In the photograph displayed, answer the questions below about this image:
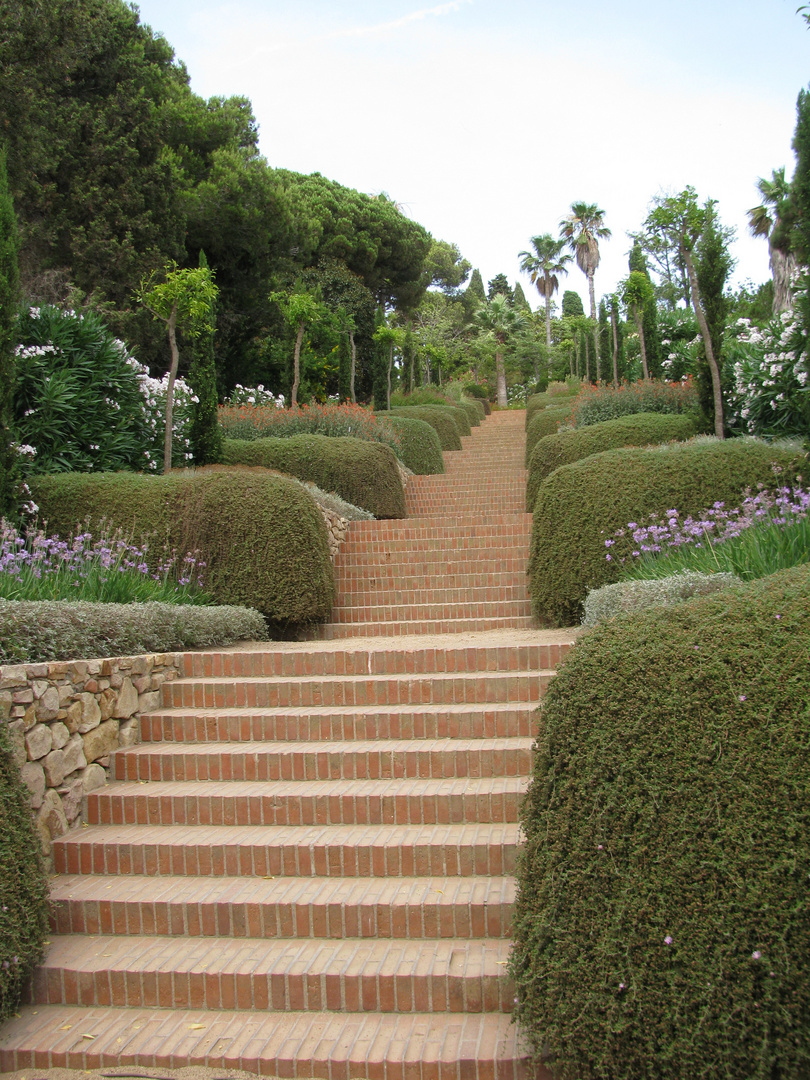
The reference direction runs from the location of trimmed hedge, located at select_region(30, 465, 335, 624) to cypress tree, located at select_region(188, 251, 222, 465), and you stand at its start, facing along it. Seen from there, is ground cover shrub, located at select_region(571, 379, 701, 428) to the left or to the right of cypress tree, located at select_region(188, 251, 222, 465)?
right

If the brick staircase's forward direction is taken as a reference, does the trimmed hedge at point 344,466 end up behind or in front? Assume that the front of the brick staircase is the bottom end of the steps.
behind

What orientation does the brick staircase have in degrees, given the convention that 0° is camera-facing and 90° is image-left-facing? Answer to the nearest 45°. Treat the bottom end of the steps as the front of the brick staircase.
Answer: approximately 0°

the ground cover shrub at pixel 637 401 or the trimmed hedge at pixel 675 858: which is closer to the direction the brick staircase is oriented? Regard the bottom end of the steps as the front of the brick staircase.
the trimmed hedge

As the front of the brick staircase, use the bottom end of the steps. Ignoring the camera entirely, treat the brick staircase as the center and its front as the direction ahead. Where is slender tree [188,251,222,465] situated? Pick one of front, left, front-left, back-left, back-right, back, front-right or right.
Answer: back

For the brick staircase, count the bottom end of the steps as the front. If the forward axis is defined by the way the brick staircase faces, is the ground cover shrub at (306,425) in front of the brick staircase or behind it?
behind

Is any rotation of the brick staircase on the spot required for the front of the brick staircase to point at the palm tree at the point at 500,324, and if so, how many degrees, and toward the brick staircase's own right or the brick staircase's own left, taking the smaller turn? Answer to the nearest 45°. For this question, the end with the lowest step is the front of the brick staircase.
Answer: approximately 180°

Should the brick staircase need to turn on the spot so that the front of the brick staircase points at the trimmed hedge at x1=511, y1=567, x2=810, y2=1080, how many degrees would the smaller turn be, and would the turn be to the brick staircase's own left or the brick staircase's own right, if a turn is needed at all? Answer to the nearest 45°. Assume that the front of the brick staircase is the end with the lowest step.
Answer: approximately 45° to the brick staircase's own left

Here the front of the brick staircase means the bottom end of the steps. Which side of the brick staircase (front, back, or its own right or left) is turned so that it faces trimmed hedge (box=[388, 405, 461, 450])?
back
